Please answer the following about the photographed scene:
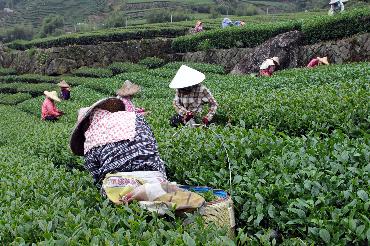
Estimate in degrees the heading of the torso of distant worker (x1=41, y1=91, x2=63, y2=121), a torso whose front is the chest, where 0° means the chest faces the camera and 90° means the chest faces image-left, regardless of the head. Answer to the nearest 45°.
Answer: approximately 270°

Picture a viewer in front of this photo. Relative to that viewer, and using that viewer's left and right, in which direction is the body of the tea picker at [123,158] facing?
facing away from the viewer and to the left of the viewer

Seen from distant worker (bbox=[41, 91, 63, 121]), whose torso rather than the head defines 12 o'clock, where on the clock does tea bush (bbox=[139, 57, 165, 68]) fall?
The tea bush is roughly at 10 o'clock from the distant worker.

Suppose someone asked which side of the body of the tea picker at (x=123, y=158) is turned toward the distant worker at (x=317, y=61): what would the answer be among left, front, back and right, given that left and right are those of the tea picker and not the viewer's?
right

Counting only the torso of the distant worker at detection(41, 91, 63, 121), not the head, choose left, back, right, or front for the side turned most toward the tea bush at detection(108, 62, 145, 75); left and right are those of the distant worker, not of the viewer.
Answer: left

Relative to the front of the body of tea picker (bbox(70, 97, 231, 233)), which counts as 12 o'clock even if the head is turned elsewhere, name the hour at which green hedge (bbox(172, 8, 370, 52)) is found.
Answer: The green hedge is roughly at 2 o'clock from the tea picker.

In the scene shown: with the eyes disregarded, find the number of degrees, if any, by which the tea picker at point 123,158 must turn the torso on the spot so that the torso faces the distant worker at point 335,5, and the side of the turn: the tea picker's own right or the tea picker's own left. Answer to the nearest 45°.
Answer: approximately 90° to the tea picker's own right

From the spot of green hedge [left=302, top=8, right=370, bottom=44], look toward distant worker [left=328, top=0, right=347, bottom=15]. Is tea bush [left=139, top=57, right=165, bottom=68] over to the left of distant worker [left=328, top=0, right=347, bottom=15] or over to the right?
left

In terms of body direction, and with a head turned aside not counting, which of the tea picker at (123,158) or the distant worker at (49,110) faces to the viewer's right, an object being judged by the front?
the distant worker

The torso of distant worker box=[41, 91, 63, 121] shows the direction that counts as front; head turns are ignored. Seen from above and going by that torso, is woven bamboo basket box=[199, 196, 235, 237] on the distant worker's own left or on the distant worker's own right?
on the distant worker's own right

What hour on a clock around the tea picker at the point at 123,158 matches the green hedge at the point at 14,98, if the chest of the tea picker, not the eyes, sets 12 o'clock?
The green hedge is roughly at 1 o'clock from the tea picker.
